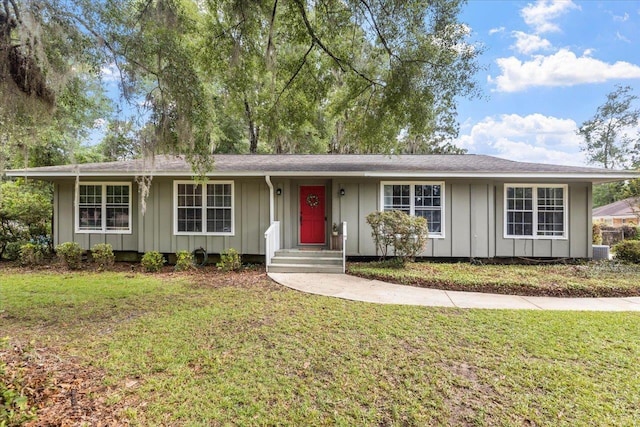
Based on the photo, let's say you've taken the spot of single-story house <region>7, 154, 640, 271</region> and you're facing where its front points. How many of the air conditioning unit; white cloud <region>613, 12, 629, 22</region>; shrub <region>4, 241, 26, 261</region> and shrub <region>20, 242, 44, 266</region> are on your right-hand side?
2

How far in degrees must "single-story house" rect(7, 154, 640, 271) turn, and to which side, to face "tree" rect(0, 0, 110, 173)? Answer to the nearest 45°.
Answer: approximately 45° to its right

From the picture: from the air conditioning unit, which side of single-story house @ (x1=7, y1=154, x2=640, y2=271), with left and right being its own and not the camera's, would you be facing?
left

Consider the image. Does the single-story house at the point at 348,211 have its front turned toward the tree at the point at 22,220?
no

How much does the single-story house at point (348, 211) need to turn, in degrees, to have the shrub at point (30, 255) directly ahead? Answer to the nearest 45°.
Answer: approximately 90° to its right

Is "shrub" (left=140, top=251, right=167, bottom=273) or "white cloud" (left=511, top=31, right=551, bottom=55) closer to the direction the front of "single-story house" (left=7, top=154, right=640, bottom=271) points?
the shrub

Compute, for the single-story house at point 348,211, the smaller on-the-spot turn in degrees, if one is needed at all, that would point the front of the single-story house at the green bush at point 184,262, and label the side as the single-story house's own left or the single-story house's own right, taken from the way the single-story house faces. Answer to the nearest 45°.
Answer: approximately 90° to the single-story house's own right

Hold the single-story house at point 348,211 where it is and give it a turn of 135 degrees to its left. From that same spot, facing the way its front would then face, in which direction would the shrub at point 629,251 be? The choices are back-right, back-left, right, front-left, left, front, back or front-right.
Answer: front-right

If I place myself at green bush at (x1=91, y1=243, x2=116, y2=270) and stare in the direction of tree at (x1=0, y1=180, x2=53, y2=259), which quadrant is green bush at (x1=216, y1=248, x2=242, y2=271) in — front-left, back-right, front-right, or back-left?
back-right

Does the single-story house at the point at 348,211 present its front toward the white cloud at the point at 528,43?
no

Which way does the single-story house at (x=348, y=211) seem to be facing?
toward the camera

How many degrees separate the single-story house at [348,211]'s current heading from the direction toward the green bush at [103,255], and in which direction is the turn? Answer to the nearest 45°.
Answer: approximately 90° to its right

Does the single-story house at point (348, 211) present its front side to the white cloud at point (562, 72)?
no

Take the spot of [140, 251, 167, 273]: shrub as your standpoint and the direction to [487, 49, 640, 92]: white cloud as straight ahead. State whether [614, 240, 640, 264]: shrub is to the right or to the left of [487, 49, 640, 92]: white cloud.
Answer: right
